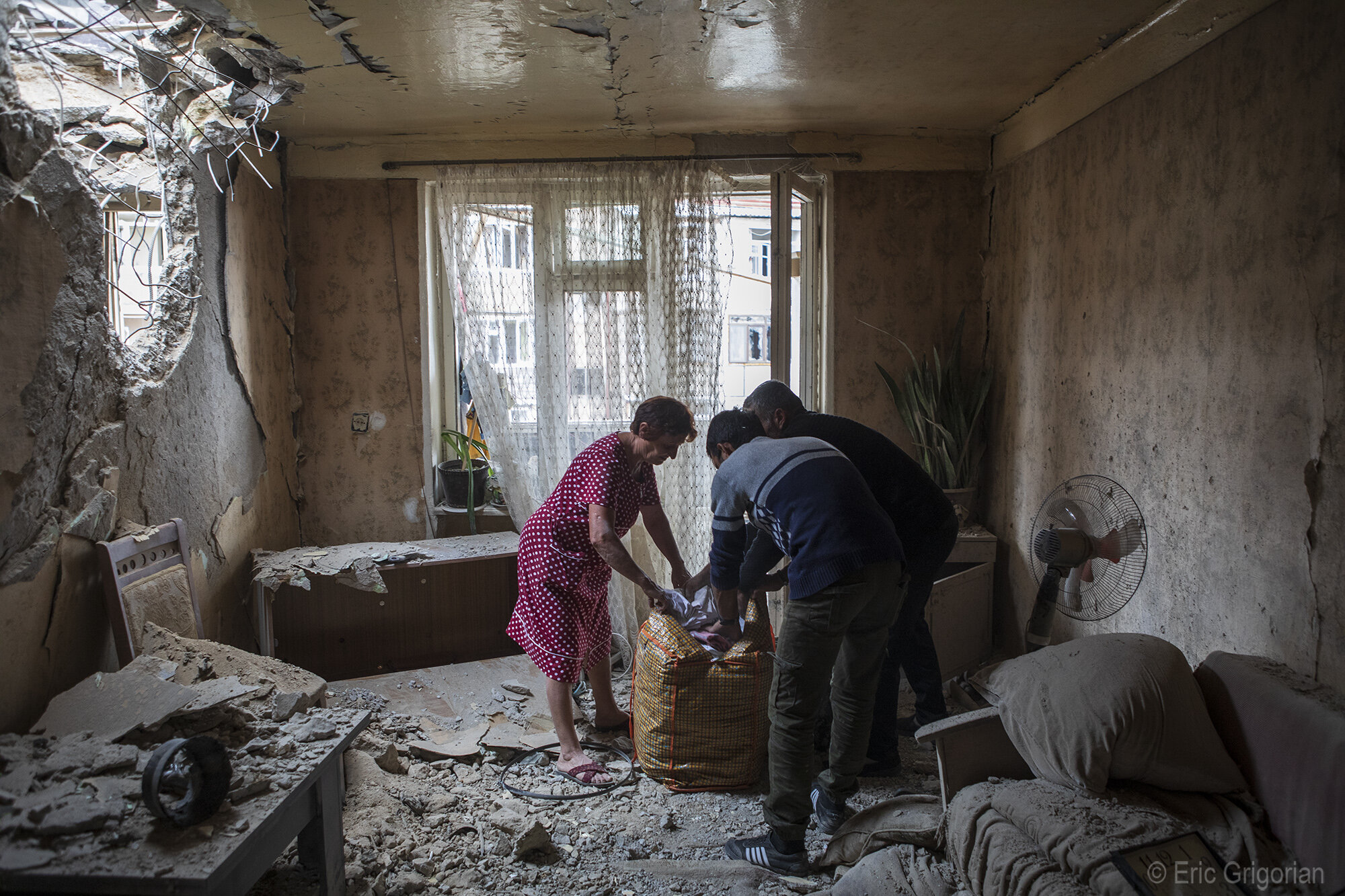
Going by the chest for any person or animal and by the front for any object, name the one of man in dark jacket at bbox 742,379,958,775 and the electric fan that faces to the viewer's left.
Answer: the man in dark jacket

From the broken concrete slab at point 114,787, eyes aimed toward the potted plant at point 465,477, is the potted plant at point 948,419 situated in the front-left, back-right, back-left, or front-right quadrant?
front-right

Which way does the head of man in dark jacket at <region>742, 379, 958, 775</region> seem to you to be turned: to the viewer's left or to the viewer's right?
to the viewer's left

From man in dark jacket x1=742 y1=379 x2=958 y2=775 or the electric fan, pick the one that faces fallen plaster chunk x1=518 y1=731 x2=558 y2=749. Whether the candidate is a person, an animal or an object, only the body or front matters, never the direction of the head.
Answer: the man in dark jacket

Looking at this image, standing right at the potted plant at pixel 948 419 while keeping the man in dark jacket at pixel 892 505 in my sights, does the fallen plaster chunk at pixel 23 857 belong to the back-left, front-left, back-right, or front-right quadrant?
front-right

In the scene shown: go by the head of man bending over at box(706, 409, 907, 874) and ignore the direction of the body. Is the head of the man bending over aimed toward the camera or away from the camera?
away from the camera

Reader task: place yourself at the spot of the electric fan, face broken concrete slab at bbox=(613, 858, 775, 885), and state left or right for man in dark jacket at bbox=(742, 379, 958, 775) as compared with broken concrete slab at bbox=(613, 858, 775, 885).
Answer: right

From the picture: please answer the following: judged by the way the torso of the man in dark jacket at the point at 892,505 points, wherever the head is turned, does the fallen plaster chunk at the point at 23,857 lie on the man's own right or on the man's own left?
on the man's own left

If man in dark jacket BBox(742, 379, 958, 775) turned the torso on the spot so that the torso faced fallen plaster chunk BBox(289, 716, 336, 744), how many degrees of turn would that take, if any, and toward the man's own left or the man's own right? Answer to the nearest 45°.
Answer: approximately 45° to the man's own left

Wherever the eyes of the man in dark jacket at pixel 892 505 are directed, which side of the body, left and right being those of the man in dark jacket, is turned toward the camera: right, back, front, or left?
left
